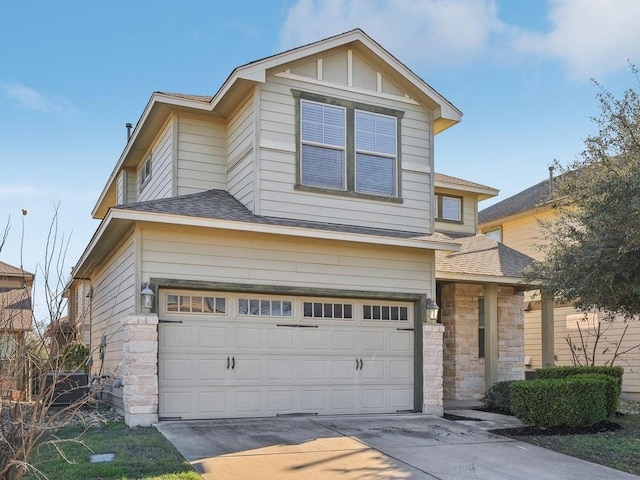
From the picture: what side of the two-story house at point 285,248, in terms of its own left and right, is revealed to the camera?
front

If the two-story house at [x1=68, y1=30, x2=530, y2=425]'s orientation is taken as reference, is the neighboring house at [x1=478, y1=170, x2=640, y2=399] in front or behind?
behind

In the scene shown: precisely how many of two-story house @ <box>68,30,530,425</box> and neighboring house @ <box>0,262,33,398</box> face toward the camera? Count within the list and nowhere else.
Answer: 2

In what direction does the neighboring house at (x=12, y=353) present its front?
toward the camera
